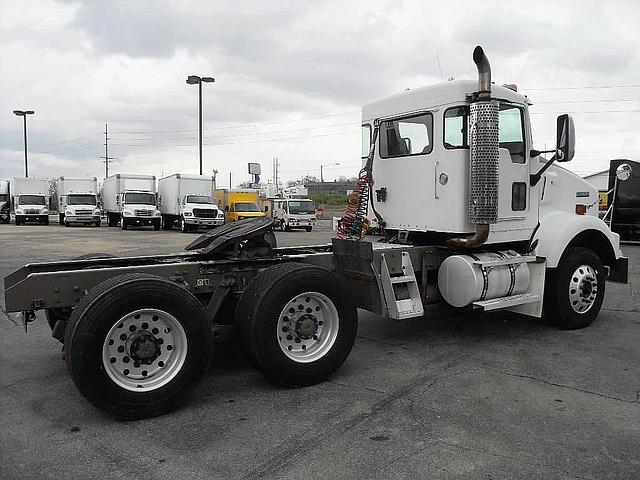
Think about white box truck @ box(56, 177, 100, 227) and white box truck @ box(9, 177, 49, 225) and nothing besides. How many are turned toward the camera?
2

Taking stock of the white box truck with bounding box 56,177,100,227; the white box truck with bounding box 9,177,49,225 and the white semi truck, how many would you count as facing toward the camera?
2

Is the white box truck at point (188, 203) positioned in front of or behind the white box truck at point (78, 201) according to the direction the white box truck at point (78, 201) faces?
in front

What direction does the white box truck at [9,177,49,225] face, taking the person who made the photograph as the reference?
facing the viewer

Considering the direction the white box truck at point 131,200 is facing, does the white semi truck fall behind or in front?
in front

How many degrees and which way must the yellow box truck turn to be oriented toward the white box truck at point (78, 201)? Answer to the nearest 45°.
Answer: approximately 135° to its right

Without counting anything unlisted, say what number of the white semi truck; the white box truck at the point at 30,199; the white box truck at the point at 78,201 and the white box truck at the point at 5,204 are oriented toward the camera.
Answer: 3

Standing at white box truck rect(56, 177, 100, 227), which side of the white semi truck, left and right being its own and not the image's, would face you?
left

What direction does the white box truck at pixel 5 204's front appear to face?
toward the camera

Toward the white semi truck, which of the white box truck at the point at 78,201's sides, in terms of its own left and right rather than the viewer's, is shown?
front

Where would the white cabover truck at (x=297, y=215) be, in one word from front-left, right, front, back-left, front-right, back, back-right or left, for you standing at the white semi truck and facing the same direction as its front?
front-left
